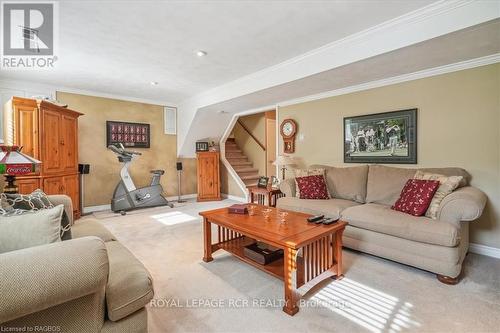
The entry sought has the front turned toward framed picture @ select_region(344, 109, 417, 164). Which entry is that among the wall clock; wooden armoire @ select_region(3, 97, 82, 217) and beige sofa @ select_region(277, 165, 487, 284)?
the wooden armoire

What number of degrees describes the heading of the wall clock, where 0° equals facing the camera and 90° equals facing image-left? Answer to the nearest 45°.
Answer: approximately 45°

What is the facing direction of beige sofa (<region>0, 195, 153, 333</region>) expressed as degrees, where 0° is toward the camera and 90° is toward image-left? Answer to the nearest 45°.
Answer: approximately 270°

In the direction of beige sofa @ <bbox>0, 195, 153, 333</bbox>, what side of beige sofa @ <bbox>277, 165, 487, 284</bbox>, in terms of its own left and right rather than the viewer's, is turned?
front

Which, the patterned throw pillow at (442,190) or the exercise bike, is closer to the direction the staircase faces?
the patterned throw pillow

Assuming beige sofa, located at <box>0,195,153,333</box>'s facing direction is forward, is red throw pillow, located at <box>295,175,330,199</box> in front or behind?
in front

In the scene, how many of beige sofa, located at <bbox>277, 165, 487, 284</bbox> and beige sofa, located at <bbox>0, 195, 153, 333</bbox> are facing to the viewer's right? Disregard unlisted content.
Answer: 1

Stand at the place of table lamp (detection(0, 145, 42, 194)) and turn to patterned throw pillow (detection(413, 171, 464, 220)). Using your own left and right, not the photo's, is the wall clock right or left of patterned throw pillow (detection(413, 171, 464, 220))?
left

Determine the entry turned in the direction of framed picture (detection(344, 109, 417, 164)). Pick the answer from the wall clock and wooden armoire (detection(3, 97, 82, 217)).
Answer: the wooden armoire

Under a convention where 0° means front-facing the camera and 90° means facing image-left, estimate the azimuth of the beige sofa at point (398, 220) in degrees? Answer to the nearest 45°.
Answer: approximately 45°

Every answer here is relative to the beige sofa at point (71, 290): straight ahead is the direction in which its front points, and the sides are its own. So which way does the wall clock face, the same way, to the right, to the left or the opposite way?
the opposite way

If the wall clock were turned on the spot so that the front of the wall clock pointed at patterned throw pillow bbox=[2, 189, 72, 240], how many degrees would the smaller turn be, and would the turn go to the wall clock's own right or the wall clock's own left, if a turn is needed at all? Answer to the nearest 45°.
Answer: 0° — it already faces it
